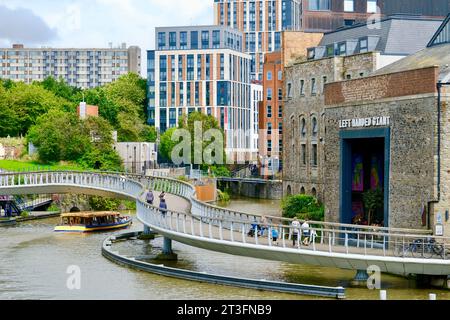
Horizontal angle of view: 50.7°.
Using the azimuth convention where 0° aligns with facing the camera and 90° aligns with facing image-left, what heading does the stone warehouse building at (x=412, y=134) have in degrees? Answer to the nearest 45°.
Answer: approximately 45°

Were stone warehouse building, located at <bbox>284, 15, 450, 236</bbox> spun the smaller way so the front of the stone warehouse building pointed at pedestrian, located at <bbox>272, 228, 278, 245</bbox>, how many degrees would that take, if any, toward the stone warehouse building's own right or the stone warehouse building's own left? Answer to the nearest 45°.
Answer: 0° — it already faces them
